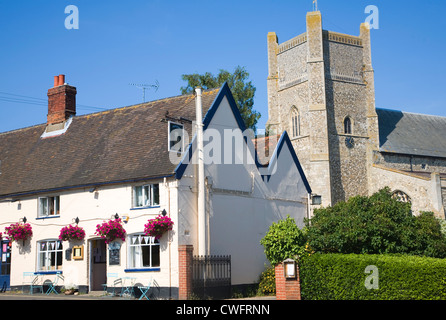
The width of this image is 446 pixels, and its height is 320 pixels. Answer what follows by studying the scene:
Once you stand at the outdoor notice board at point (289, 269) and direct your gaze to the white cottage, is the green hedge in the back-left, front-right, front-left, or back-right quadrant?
back-right

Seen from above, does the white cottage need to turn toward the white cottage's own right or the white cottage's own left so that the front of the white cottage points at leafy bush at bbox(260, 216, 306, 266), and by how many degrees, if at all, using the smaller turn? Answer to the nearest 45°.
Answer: approximately 90° to the white cottage's own left

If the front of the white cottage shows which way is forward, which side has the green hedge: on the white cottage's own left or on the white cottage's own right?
on the white cottage's own left

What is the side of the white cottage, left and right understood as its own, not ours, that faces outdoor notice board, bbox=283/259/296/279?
left

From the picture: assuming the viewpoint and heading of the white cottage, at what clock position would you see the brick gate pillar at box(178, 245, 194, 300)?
The brick gate pillar is roughly at 10 o'clock from the white cottage.

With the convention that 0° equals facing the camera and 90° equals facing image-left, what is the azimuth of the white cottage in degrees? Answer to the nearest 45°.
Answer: approximately 45°
